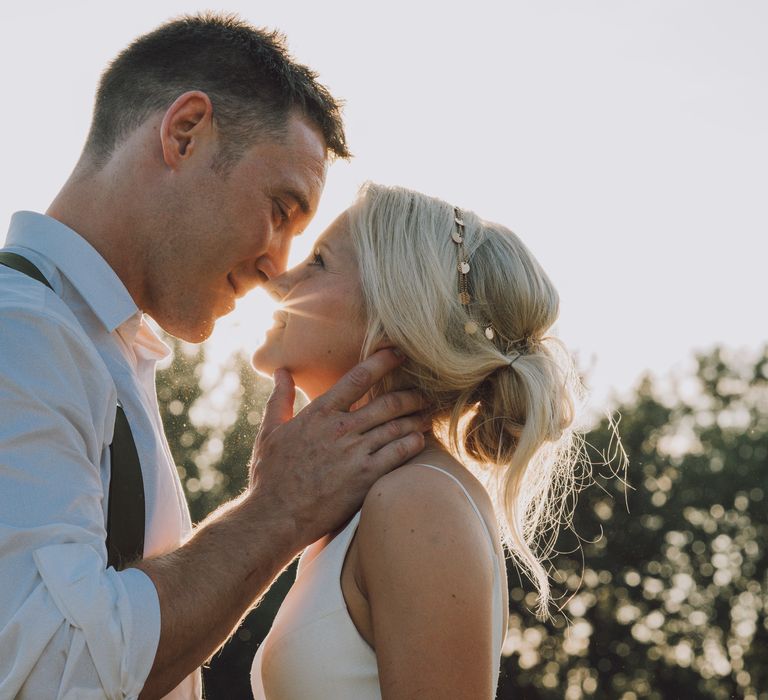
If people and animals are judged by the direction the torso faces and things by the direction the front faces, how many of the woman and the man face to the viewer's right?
1

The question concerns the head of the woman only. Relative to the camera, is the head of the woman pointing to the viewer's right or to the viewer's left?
to the viewer's left

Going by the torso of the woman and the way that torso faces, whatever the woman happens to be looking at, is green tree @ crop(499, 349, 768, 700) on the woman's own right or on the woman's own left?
on the woman's own right

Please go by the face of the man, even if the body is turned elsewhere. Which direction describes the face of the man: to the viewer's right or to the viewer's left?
to the viewer's right

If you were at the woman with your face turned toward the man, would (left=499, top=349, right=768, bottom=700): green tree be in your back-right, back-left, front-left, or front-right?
back-right

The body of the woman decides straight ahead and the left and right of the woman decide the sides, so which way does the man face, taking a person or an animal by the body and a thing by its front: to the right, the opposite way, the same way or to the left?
the opposite way

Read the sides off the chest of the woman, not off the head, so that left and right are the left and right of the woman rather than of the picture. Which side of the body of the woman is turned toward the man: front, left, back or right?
front

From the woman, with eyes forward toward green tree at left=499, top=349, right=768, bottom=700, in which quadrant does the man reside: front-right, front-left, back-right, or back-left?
back-left

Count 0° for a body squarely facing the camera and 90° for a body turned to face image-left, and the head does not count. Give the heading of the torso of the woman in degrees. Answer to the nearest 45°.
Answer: approximately 90°

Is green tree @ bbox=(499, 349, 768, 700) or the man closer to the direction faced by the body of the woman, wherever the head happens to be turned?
the man

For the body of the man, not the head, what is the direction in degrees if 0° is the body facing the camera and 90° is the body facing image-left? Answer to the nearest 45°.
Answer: approximately 270°
